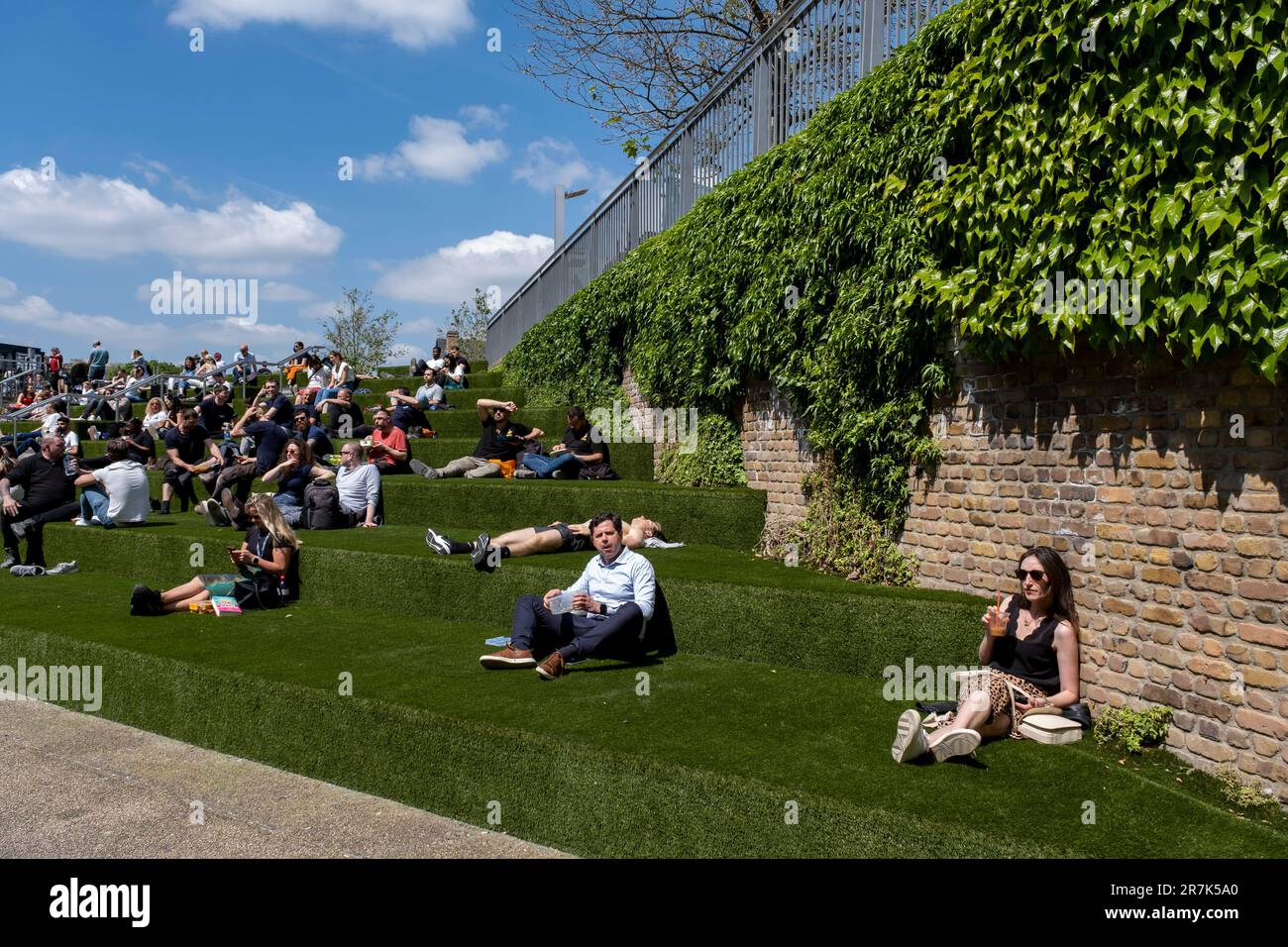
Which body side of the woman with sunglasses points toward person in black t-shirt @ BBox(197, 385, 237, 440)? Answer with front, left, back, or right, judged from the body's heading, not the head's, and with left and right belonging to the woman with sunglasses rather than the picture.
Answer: right

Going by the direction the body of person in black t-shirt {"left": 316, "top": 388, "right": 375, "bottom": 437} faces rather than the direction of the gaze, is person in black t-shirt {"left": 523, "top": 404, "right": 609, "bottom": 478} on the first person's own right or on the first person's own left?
on the first person's own left

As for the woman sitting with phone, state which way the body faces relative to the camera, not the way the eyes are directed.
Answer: to the viewer's left

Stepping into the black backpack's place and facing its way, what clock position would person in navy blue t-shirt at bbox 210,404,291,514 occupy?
The person in navy blue t-shirt is roughly at 5 o'clock from the black backpack.

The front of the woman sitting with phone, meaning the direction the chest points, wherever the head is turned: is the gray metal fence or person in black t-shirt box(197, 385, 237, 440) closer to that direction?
the person in black t-shirt

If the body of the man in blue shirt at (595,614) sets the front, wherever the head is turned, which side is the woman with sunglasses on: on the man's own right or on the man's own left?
on the man's own left

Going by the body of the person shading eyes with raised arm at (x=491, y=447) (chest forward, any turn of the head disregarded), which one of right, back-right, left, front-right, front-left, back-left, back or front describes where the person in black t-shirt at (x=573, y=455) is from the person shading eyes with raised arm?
left

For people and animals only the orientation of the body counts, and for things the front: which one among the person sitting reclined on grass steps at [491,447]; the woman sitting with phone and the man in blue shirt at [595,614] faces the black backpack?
the person sitting reclined on grass steps

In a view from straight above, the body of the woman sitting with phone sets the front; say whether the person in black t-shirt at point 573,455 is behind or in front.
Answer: behind

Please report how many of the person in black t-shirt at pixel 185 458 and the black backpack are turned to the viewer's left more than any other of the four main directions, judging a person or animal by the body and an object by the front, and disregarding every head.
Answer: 0

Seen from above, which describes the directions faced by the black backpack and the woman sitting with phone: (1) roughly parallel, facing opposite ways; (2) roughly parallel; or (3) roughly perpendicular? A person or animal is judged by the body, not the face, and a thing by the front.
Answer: roughly perpendicular

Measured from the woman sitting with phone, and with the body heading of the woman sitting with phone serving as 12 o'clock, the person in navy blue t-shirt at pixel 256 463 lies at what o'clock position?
The person in navy blue t-shirt is roughly at 3 o'clock from the woman sitting with phone.
